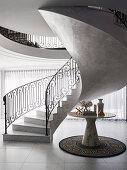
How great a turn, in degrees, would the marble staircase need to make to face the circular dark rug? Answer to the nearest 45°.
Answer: approximately 45° to its left

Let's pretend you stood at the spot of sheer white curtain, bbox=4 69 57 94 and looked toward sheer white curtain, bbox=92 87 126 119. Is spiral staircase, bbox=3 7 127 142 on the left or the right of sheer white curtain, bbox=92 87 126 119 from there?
right

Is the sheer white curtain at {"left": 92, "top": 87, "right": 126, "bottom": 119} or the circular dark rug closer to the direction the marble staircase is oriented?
the circular dark rug

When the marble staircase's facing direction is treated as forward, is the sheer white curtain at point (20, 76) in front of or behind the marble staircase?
behind

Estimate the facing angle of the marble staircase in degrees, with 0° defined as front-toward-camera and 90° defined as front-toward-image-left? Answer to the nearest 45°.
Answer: approximately 0°
